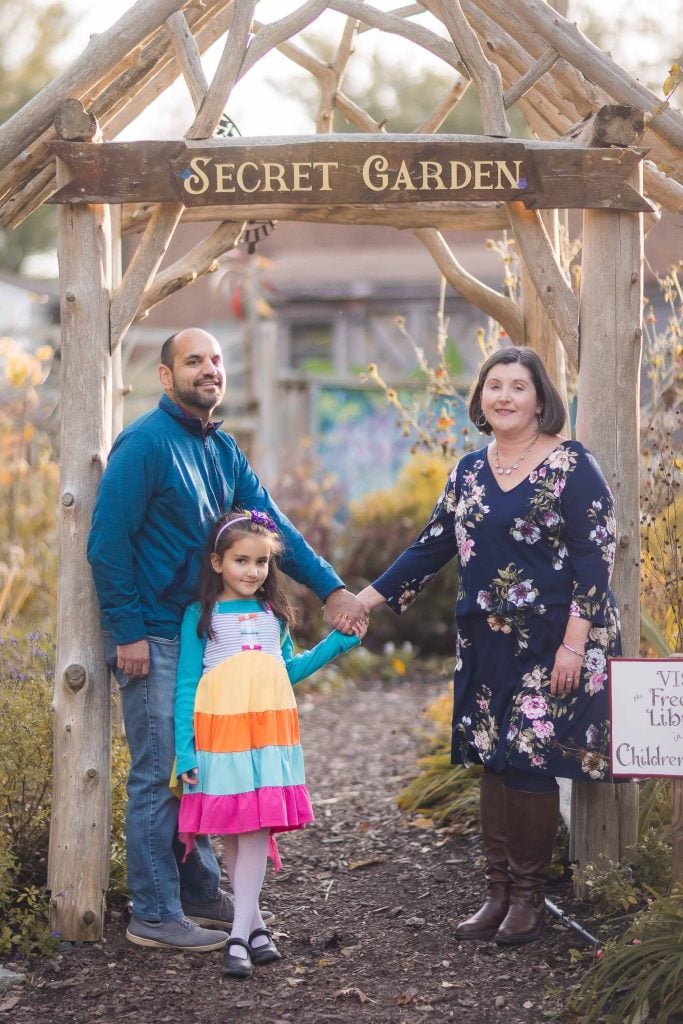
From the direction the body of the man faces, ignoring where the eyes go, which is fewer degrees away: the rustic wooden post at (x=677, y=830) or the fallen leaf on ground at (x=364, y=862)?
the rustic wooden post

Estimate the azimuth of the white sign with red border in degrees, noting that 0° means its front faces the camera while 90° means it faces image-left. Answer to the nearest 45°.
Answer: approximately 0°

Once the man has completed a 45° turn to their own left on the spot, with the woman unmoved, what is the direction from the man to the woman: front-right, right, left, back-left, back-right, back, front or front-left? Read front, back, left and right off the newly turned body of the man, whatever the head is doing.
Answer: front

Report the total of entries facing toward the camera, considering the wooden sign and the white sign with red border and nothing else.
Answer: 2

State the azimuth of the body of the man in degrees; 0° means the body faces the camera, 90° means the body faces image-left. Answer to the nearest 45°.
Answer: approximately 315°

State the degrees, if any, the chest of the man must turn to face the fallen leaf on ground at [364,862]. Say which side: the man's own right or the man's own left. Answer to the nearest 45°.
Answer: approximately 90° to the man's own left

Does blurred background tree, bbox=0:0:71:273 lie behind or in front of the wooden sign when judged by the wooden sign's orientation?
behind
